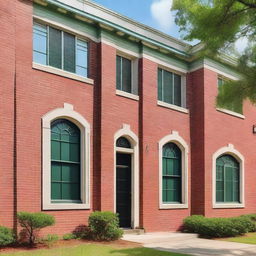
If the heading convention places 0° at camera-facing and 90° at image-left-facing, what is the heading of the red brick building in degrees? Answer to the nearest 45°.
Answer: approximately 315°
